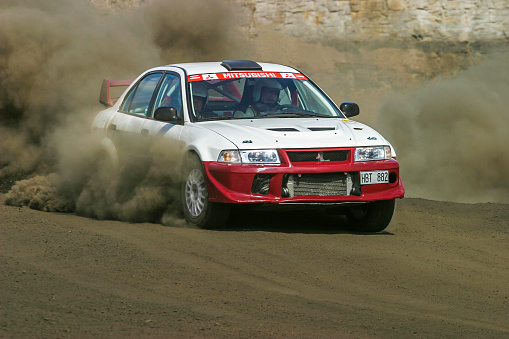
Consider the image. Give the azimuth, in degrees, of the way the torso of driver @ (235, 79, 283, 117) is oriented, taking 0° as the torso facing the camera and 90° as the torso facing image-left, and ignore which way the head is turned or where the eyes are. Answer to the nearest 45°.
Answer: approximately 315°

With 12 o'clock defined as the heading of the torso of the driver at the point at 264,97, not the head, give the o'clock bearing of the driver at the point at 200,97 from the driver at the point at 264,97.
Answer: the driver at the point at 200,97 is roughly at 4 o'clock from the driver at the point at 264,97.

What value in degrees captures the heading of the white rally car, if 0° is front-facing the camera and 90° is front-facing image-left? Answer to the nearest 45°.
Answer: approximately 315°
